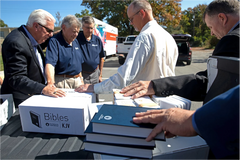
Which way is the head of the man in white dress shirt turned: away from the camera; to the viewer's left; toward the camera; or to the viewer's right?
to the viewer's left

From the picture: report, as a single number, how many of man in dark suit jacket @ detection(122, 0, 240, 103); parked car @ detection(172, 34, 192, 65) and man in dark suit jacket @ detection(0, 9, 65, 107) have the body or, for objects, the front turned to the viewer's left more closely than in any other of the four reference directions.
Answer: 1

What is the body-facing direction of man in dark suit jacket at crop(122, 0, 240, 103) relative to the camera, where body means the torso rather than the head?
to the viewer's left

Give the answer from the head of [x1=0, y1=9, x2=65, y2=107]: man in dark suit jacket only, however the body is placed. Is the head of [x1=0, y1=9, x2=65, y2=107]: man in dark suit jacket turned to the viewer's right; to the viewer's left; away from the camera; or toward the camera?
to the viewer's right

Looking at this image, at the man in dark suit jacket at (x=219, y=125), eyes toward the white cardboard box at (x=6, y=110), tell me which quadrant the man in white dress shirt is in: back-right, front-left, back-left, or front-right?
front-right

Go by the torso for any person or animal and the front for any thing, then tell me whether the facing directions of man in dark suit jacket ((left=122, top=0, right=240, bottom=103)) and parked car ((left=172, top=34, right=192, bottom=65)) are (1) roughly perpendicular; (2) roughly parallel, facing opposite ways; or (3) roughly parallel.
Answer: roughly perpendicular

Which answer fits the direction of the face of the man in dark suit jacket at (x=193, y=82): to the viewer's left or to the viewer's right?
to the viewer's left

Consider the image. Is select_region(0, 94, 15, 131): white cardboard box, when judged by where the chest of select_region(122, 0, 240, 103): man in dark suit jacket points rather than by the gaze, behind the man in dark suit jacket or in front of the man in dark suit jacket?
in front

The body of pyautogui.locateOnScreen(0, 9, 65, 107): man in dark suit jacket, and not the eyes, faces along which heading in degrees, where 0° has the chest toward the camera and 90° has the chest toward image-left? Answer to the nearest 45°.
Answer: approximately 270°
